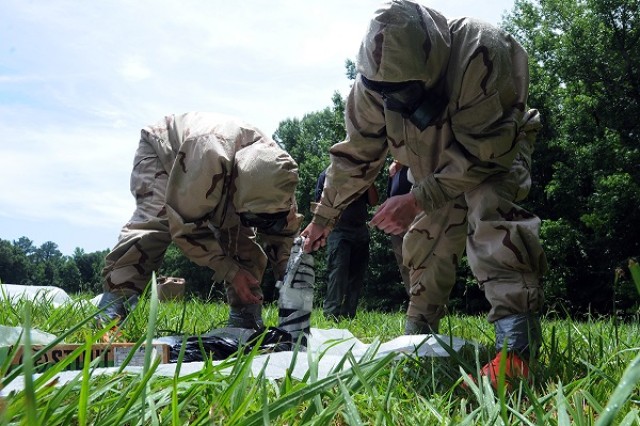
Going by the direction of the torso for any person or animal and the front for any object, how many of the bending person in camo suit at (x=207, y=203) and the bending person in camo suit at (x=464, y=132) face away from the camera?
0

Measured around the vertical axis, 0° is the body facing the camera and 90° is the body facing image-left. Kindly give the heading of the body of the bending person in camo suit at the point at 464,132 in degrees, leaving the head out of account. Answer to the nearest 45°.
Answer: approximately 45°

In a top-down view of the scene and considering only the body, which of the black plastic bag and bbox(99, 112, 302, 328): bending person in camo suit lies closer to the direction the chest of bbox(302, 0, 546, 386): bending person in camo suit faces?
the black plastic bag

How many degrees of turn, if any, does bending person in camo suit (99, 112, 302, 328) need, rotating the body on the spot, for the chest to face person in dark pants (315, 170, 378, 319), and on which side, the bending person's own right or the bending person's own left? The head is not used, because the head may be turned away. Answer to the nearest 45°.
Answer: approximately 90° to the bending person's own left

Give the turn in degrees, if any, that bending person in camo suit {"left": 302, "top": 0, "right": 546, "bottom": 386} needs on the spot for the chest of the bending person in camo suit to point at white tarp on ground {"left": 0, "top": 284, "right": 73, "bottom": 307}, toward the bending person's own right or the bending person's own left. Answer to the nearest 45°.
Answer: approximately 45° to the bending person's own right

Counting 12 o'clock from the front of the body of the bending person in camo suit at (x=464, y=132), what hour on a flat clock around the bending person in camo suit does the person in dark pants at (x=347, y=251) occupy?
The person in dark pants is roughly at 4 o'clock from the bending person in camo suit.

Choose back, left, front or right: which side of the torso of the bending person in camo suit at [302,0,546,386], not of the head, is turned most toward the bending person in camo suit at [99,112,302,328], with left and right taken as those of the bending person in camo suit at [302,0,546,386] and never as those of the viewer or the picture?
right

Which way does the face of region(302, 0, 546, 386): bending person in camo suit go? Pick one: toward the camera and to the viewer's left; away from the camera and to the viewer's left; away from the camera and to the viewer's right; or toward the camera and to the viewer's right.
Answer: toward the camera and to the viewer's left

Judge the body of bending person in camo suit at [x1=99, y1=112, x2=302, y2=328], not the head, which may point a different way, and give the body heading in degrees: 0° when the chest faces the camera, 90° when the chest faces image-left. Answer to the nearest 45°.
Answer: approximately 315°
